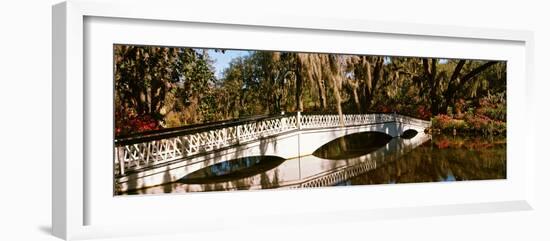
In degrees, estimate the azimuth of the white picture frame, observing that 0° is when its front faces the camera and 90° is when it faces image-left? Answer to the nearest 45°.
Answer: approximately 315°
